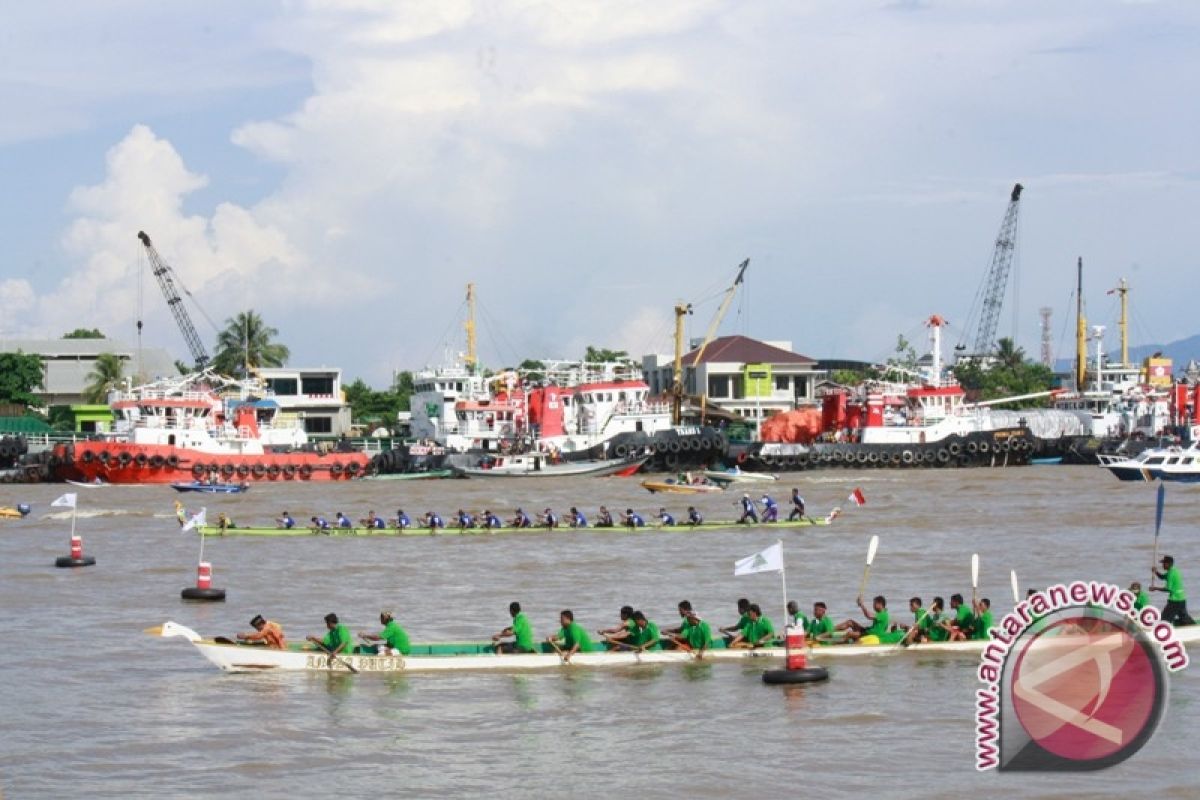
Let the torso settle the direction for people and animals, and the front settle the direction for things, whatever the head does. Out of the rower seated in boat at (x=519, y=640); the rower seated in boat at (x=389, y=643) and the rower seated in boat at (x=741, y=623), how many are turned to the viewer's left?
3

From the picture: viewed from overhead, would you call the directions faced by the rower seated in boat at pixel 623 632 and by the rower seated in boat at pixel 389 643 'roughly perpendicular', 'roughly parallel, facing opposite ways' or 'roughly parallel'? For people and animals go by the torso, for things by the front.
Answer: roughly parallel

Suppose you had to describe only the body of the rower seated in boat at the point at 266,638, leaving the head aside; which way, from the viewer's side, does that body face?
to the viewer's left

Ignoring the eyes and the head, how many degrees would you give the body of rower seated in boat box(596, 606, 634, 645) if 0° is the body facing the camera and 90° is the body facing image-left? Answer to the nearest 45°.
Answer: approximately 90°

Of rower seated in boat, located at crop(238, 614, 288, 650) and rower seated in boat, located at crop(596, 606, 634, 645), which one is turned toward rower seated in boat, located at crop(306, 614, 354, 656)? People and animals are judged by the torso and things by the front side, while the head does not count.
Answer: rower seated in boat, located at crop(596, 606, 634, 645)

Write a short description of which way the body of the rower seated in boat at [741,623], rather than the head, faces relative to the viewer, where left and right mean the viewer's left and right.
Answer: facing to the left of the viewer

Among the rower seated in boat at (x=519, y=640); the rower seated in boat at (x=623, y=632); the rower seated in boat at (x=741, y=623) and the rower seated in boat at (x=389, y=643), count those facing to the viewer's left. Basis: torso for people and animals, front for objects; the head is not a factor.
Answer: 4

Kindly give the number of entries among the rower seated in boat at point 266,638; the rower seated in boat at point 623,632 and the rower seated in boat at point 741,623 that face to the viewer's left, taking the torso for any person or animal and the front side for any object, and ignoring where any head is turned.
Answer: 3

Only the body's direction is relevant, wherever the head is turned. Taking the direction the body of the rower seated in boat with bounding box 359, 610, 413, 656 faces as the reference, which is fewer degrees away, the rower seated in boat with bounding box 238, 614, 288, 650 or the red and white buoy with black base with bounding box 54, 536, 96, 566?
the rower seated in boat

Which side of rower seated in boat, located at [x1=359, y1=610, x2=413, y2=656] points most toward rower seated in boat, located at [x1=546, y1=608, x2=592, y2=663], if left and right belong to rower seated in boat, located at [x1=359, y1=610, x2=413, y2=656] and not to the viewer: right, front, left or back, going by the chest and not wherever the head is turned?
back

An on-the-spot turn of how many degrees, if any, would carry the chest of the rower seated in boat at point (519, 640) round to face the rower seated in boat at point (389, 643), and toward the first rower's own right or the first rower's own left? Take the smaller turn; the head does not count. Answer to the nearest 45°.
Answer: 0° — they already face them

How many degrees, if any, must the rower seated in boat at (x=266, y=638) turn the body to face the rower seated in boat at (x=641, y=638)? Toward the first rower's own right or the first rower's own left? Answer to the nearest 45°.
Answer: approximately 180°

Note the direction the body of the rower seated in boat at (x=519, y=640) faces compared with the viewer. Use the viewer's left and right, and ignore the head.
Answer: facing to the left of the viewer

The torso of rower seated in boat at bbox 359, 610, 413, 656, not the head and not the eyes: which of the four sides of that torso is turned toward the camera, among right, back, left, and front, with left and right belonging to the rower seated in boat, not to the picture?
left

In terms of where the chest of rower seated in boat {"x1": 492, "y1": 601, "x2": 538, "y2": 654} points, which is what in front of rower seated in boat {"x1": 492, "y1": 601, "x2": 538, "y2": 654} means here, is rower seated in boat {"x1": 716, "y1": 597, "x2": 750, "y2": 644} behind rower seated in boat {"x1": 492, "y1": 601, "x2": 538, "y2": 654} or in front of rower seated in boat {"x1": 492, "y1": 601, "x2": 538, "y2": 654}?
behind

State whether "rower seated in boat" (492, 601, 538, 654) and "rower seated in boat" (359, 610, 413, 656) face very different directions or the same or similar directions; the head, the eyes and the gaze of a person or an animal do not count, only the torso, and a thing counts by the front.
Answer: same or similar directions
